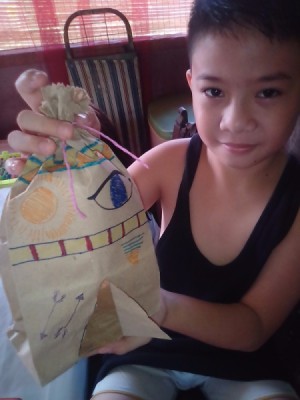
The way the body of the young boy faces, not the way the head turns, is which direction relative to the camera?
toward the camera
